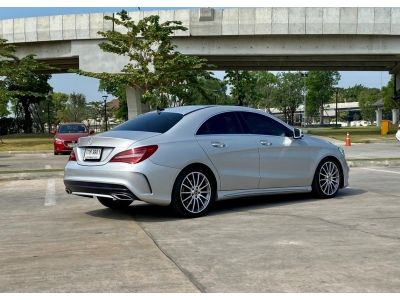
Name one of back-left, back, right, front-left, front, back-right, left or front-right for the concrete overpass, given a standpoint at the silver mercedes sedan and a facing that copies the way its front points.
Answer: front-left

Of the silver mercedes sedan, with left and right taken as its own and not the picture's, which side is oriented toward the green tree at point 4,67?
left

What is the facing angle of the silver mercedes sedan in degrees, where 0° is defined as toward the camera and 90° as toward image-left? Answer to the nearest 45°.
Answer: approximately 225°

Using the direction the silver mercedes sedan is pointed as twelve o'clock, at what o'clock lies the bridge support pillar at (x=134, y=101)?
The bridge support pillar is roughly at 10 o'clock from the silver mercedes sedan.

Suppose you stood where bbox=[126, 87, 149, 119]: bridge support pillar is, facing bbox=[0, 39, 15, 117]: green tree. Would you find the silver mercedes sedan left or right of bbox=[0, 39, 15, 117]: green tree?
left

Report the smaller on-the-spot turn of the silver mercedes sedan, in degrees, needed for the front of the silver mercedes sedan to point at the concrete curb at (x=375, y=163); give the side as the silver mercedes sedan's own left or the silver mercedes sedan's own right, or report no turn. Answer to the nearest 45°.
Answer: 0° — it already faces it

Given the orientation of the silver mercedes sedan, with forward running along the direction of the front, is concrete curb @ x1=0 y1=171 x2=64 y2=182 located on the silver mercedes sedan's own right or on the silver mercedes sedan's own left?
on the silver mercedes sedan's own left

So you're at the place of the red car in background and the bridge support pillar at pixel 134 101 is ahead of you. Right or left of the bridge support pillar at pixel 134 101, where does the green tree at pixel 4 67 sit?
left
